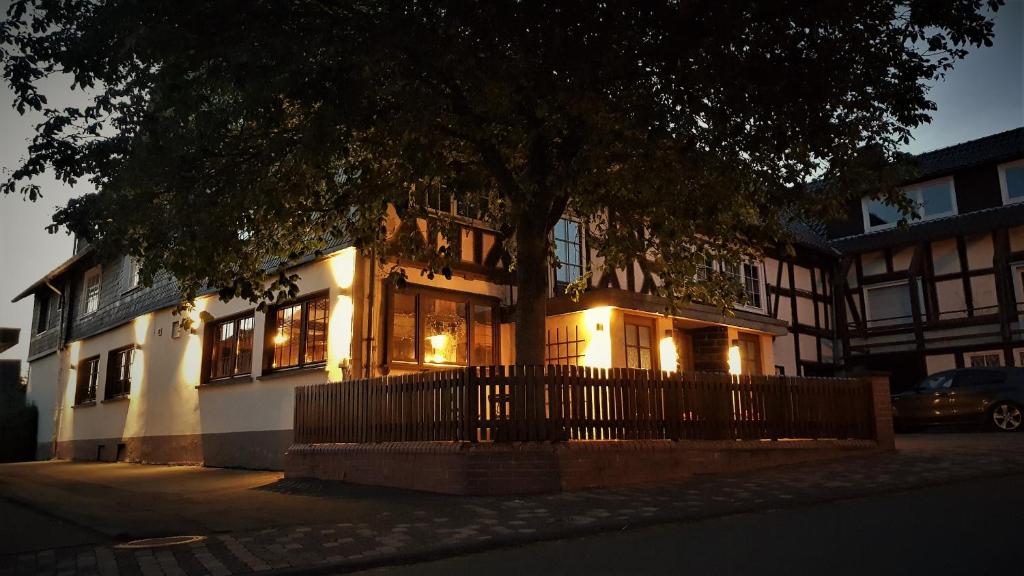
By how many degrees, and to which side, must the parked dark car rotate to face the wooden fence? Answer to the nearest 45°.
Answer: approximately 45° to its left

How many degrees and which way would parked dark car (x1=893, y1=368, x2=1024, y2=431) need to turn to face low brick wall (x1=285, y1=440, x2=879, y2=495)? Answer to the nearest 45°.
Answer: approximately 45° to its left

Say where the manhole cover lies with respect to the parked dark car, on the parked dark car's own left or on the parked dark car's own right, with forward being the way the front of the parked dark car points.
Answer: on the parked dark car's own left

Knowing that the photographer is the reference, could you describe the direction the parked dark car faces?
facing to the left of the viewer
